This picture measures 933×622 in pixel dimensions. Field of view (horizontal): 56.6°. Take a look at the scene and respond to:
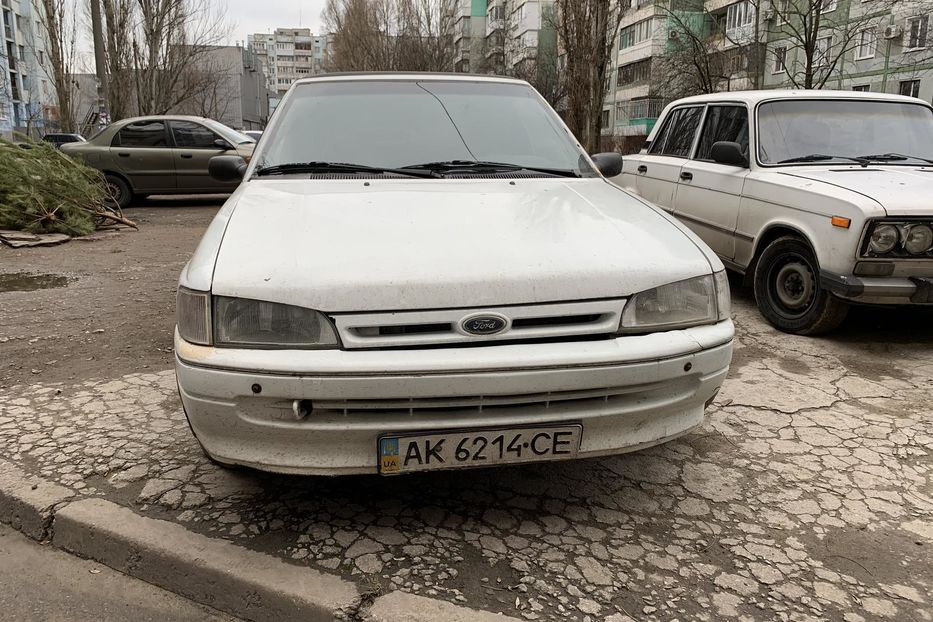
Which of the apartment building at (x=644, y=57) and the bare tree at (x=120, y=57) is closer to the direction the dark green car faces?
the apartment building

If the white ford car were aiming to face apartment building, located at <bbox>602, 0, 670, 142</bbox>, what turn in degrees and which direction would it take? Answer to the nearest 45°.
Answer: approximately 180°

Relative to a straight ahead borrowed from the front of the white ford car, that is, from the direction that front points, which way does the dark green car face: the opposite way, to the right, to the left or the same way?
to the left

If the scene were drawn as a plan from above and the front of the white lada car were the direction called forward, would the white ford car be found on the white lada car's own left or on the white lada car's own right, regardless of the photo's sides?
on the white lada car's own right

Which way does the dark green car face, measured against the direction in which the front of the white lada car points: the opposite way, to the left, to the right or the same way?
to the left

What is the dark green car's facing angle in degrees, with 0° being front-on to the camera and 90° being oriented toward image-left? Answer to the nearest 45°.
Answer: approximately 270°

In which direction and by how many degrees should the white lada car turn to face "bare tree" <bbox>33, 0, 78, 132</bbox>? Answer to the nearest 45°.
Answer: approximately 180°

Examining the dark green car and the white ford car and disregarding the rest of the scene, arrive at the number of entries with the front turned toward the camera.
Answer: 1
